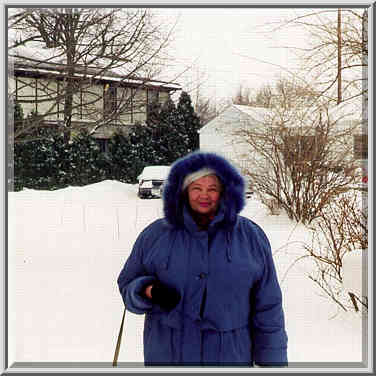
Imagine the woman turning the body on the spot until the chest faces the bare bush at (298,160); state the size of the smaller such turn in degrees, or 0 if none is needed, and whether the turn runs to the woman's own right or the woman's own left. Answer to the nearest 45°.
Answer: approximately 180°

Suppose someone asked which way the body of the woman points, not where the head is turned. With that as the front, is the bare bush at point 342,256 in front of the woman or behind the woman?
behind

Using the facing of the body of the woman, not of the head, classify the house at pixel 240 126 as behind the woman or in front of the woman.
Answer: behind

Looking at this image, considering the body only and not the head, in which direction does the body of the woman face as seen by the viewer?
toward the camera
